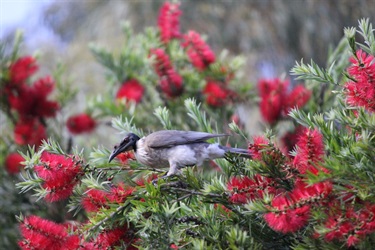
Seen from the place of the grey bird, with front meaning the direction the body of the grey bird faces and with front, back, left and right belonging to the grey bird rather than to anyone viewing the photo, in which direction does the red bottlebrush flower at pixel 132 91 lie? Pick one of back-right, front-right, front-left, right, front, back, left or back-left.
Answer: right

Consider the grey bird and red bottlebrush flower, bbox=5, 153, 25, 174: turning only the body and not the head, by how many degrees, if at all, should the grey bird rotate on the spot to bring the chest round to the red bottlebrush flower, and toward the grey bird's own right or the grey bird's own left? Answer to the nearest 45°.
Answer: approximately 45° to the grey bird's own right

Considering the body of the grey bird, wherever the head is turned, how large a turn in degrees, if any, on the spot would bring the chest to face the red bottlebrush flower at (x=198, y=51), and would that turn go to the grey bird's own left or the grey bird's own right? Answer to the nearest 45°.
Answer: approximately 90° to the grey bird's own right

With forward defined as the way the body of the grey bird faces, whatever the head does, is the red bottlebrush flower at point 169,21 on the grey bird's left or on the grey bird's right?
on the grey bird's right

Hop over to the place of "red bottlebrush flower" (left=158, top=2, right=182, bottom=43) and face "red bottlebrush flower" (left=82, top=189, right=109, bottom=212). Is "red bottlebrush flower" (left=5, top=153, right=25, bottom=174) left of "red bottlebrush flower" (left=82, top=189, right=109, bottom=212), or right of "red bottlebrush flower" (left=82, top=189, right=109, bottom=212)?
right

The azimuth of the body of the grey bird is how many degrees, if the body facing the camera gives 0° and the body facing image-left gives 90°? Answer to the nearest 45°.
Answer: approximately 90°

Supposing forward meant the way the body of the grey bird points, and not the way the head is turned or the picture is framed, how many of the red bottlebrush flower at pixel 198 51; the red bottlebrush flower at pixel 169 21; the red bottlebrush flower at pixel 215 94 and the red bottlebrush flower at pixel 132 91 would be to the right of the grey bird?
4

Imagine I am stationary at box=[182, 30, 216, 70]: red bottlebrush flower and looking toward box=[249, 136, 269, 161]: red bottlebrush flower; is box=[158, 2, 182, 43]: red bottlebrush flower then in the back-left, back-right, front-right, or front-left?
back-right
